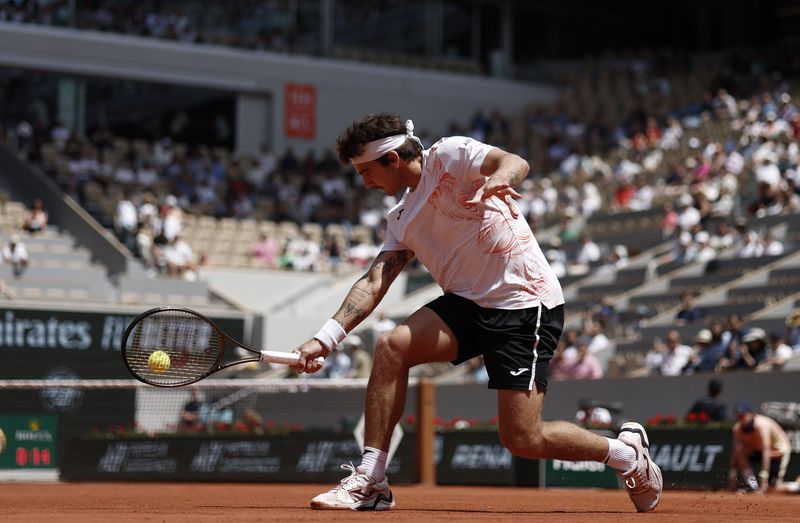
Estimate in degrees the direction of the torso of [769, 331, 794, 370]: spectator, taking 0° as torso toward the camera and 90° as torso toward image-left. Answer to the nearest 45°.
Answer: approximately 45°

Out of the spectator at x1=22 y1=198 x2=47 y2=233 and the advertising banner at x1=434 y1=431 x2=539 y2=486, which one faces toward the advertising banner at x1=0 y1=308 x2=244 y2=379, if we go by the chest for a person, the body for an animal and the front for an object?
the spectator

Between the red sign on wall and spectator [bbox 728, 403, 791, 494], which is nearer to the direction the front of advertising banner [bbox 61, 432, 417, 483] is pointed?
the spectator

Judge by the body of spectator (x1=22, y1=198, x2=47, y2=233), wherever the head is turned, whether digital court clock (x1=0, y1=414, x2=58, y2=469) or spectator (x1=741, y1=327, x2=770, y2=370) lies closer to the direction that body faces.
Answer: the digital court clock

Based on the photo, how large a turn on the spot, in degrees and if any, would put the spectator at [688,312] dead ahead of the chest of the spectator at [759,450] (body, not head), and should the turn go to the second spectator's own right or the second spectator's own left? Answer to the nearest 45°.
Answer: approximately 135° to the second spectator's own right

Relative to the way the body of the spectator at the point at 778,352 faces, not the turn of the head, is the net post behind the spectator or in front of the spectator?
in front

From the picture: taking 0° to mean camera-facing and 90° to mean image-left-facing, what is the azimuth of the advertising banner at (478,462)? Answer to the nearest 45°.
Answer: approximately 0°

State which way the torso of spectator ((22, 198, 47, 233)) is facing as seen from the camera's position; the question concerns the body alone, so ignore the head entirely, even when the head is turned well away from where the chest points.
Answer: toward the camera

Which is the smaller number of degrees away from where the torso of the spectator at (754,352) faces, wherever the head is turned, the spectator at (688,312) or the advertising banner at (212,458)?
the advertising banner

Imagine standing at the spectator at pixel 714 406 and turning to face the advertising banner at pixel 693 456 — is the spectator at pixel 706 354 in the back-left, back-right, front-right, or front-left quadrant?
back-right
